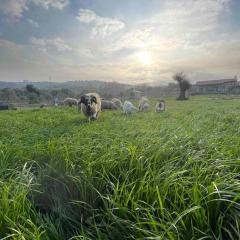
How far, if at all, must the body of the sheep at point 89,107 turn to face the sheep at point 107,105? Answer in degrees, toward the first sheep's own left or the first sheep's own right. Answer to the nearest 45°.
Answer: approximately 180°

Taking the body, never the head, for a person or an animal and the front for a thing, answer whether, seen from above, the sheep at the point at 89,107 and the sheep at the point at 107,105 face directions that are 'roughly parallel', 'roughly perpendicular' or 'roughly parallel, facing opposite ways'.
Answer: roughly perpendicular
